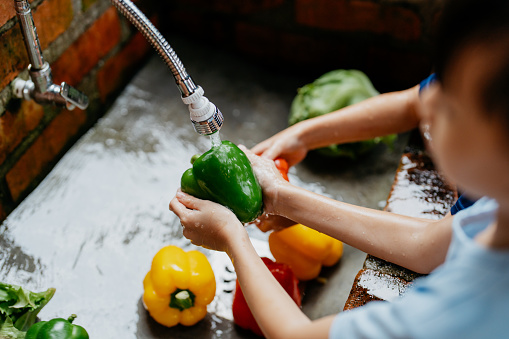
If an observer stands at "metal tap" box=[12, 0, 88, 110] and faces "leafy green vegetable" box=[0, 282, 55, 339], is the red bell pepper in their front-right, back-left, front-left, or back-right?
front-left

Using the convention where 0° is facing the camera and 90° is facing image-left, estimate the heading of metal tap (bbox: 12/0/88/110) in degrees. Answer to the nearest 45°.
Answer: approximately 270°

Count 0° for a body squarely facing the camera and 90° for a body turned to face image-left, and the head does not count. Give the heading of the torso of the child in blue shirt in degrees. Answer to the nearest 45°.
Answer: approximately 90°

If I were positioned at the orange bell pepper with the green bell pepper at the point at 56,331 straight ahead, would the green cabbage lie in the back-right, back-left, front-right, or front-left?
back-right

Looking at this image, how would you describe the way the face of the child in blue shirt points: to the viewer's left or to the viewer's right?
to the viewer's left

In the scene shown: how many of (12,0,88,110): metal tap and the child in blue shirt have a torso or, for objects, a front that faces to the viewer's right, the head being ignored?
1

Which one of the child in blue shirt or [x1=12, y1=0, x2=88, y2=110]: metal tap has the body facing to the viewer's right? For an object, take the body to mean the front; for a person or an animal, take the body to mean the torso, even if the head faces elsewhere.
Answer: the metal tap
